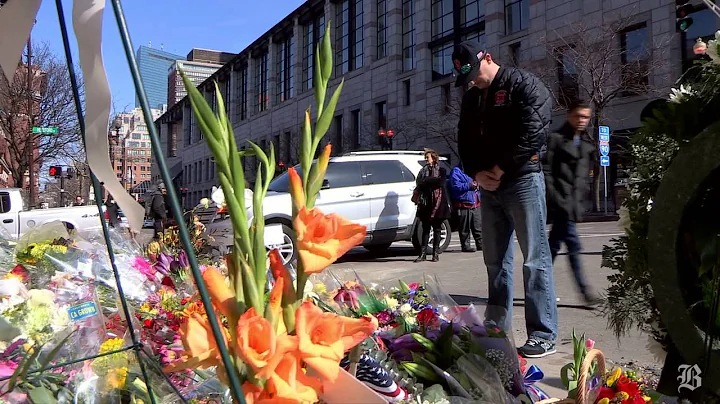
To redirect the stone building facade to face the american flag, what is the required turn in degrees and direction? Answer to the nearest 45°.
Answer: approximately 45° to its left

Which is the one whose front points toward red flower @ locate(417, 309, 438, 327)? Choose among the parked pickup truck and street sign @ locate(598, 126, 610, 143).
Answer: the street sign

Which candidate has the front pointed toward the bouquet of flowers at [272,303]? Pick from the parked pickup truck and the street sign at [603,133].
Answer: the street sign

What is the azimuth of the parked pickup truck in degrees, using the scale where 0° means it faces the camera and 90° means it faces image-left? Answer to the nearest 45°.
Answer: approximately 90°

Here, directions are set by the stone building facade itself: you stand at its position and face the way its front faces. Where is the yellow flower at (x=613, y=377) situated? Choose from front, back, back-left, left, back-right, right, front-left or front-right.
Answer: front-left

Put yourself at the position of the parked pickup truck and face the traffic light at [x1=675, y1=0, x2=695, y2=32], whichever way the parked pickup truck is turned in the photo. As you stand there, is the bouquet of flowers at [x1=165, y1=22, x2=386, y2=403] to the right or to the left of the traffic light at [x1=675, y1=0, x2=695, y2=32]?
right

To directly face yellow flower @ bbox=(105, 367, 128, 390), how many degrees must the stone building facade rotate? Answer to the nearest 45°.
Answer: approximately 45° to its left

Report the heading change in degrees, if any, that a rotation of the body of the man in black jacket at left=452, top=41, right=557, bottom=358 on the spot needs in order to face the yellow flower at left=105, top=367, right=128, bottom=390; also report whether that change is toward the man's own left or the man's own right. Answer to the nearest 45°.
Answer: approximately 45° to the man's own left

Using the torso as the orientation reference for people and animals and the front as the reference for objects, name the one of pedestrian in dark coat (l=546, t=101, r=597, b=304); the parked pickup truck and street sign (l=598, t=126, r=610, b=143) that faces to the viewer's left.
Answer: the parked pickup truck

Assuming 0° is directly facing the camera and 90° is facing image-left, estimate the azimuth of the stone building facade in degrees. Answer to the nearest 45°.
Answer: approximately 45°

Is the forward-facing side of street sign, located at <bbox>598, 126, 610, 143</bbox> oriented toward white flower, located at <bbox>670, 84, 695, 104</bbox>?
yes

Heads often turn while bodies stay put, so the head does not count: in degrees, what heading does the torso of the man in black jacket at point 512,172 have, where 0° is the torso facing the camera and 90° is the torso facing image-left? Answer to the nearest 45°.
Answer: approximately 45°

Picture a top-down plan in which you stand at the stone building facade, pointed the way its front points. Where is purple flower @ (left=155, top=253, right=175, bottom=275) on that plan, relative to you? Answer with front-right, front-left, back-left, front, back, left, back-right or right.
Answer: front-left
